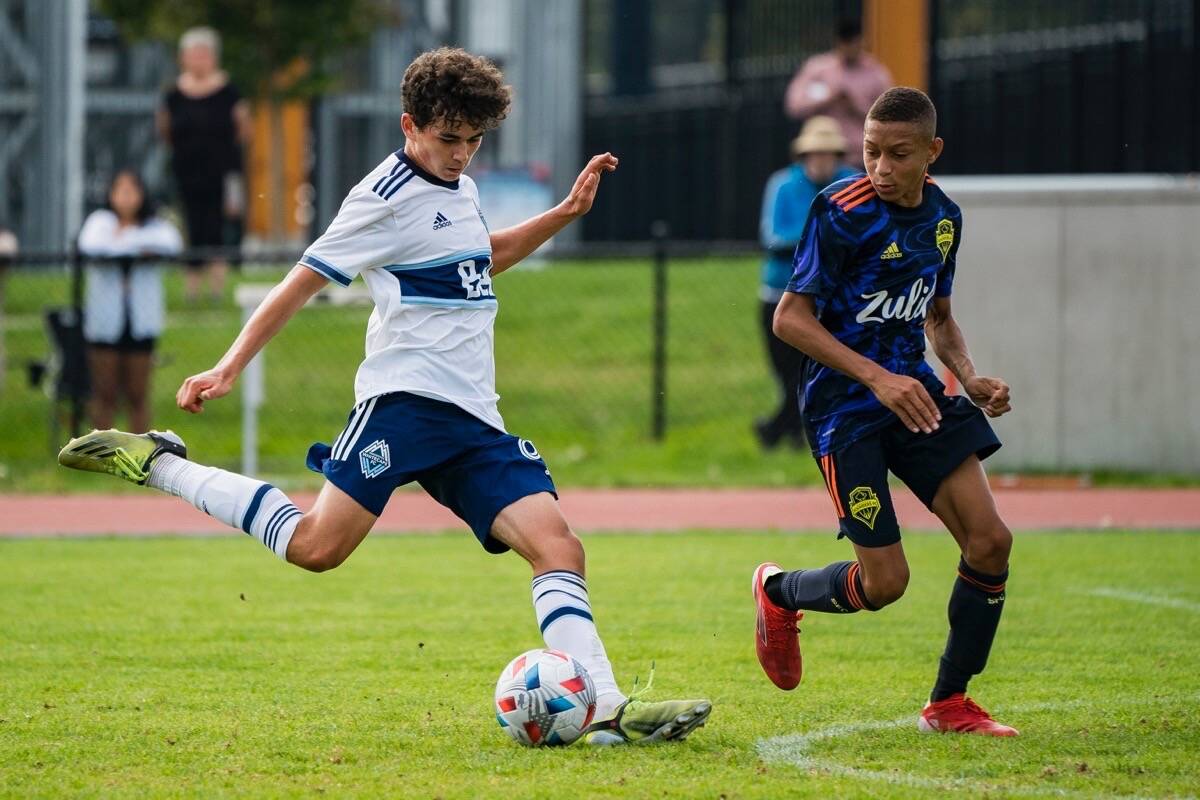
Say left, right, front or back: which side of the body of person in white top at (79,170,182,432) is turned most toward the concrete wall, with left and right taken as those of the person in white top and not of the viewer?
left

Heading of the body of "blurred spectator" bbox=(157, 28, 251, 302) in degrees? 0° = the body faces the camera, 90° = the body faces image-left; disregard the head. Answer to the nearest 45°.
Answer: approximately 0°

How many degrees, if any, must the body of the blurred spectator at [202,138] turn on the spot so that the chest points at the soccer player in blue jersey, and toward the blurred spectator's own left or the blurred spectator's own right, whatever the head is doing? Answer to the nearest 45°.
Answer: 0° — they already face them

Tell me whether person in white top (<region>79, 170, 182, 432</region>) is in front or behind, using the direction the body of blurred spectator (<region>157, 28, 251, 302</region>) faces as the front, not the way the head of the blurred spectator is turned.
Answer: in front

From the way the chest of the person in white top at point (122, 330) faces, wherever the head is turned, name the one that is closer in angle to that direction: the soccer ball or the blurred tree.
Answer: the soccer ball

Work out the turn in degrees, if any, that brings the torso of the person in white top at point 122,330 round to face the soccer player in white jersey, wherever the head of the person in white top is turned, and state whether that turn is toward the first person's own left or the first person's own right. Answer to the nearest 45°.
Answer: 0° — they already face them

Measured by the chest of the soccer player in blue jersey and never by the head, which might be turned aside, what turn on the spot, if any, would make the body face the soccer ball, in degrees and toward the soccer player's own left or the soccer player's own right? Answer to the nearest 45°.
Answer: approximately 90° to the soccer player's own right

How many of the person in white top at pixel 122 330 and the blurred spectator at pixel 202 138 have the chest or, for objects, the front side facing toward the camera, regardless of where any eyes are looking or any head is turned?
2

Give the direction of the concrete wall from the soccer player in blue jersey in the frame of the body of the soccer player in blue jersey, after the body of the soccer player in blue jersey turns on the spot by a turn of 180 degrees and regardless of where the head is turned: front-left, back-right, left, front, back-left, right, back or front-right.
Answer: front-right
